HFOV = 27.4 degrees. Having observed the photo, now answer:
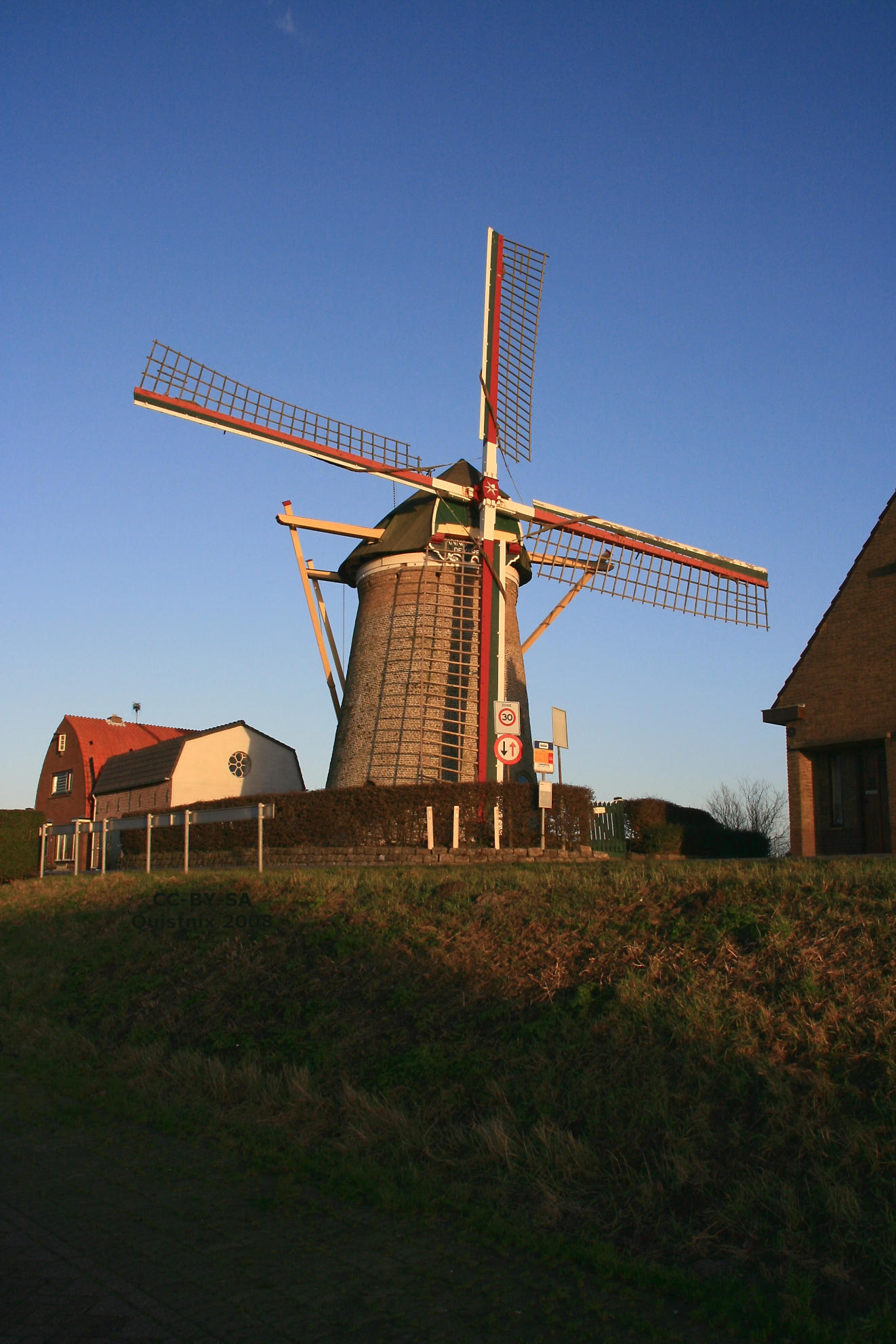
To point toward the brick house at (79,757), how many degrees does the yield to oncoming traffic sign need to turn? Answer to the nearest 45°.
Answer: approximately 135° to its right

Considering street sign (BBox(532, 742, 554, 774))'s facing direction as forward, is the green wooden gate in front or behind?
behind

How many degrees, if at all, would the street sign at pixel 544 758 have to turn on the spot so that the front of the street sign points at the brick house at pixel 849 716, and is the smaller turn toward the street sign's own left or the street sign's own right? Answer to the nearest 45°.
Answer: approximately 90° to the street sign's own left

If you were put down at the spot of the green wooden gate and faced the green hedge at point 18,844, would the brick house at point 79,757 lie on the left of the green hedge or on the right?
right

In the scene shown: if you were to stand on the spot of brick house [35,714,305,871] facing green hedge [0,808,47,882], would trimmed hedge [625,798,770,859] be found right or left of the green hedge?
left
